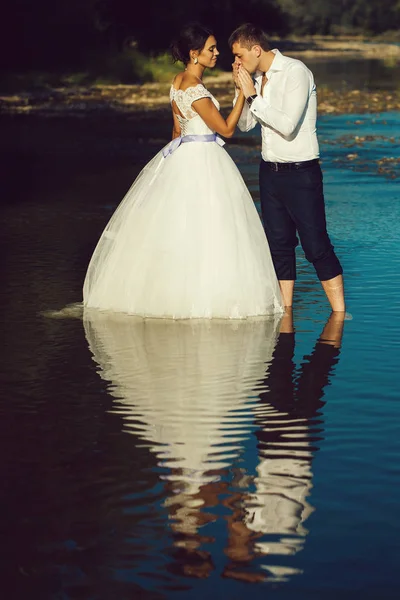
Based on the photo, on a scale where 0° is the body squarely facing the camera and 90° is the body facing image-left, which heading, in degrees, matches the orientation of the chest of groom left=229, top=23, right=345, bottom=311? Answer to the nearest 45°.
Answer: approximately 45°

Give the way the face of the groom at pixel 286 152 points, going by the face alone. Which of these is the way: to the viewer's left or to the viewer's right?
to the viewer's left

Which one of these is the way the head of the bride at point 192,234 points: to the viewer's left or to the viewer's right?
to the viewer's right

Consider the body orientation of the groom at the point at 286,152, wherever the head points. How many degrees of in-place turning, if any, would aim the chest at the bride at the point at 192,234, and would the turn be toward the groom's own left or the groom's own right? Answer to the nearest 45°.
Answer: approximately 45° to the groom's own right
